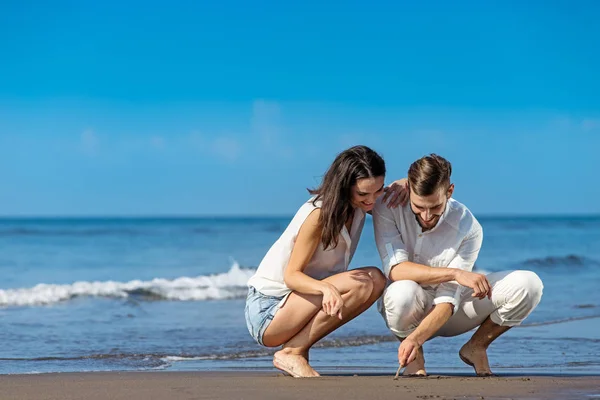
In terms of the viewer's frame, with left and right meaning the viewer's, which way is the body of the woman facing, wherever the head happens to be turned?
facing the viewer and to the right of the viewer

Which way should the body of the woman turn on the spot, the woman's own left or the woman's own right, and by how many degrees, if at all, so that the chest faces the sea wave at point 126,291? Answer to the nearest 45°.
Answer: approximately 135° to the woman's own left

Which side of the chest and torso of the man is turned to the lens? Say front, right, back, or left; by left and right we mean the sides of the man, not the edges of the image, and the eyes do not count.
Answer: front

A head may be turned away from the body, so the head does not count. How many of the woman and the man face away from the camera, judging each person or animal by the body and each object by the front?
0

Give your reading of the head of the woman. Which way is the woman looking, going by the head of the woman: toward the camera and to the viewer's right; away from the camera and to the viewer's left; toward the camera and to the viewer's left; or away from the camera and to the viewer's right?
toward the camera and to the viewer's right

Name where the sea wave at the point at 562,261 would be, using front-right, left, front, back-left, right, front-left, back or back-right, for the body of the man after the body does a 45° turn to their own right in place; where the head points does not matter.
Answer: back-right

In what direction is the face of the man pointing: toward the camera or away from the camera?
toward the camera
